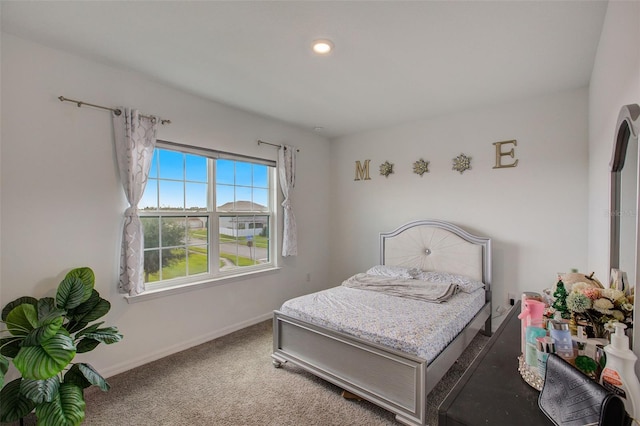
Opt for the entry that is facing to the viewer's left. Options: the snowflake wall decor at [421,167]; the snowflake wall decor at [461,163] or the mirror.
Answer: the mirror

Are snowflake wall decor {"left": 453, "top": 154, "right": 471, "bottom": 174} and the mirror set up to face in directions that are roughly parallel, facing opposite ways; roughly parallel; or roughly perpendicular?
roughly perpendicular

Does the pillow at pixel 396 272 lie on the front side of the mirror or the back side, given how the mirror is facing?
on the front side

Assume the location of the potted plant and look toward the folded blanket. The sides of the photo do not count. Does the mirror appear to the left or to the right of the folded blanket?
right

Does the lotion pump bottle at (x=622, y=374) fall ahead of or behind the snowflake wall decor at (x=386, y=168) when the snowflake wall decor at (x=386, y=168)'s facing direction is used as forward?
ahead

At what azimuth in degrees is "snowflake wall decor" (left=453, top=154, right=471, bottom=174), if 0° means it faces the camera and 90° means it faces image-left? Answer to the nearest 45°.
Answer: approximately 0°

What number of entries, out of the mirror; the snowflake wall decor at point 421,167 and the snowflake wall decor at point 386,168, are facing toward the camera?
2

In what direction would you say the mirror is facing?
to the viewer's left

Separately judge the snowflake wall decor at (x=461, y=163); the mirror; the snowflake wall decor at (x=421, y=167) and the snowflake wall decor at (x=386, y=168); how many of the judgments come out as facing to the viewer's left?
1

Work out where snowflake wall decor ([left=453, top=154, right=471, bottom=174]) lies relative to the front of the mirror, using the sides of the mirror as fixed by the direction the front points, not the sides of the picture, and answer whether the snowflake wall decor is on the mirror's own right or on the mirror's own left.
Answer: on the mirror's own right

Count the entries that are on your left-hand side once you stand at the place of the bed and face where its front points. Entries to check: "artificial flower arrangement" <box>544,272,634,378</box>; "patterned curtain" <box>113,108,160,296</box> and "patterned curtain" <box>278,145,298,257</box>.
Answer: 1

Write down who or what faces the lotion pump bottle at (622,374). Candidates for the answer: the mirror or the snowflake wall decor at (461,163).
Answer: the snowflake wall decor
